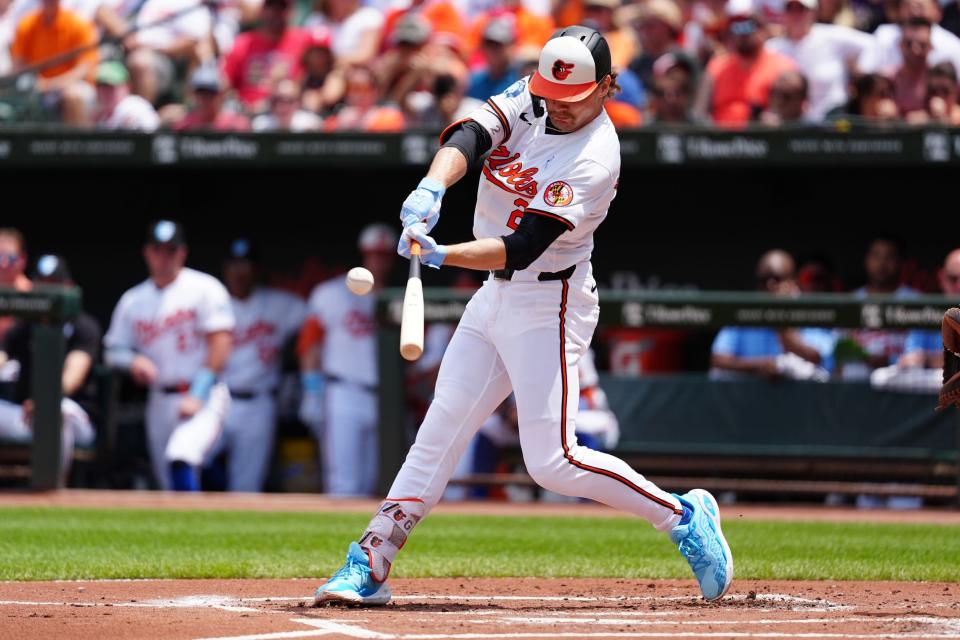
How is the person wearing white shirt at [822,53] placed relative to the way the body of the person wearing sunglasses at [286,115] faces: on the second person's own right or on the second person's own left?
on the second person's own left

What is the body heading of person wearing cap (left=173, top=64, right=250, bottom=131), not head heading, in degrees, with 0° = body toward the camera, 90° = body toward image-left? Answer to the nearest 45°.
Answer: approximately 0°

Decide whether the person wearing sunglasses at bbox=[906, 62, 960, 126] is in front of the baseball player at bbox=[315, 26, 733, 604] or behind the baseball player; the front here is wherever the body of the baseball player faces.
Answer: behind

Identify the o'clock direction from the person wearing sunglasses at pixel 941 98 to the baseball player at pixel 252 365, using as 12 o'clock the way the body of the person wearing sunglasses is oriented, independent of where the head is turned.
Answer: The baseball player is roughly at 3 o'clock from the person wearing sunglasses.

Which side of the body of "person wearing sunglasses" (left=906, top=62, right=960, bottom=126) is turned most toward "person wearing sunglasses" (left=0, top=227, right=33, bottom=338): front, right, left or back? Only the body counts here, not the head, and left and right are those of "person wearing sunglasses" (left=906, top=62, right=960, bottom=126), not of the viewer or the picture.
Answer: right

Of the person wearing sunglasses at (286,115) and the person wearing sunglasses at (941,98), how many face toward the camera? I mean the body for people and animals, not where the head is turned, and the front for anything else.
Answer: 2
